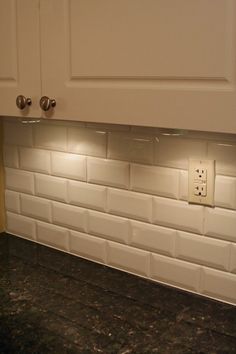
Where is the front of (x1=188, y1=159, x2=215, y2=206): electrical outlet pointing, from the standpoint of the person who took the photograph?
facing the viewer and to the left of the viewer
